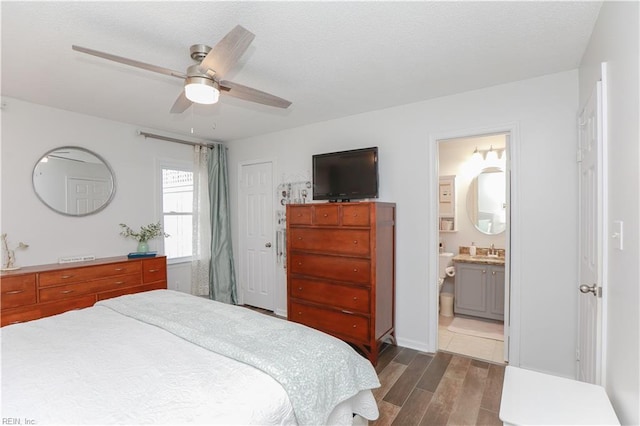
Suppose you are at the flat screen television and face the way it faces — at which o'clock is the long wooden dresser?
The long wooden dresser is roughly at 1 o'clock from the flat screen television.

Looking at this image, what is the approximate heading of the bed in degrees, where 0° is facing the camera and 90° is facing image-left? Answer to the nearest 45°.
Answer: approximately 225°

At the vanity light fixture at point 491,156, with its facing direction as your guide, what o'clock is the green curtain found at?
The green curtain is roughly at 2 o'clock from the vanity light fixture.

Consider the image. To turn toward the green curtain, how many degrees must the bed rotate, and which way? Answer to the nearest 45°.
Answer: approximately 45° to its left

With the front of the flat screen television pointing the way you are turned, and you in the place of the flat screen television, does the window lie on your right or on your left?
on your right

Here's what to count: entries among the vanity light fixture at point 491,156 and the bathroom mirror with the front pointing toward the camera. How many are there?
2

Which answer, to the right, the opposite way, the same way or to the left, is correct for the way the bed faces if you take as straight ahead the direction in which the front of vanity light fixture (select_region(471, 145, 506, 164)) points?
the opposite way

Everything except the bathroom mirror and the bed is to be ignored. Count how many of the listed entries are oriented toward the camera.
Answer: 1

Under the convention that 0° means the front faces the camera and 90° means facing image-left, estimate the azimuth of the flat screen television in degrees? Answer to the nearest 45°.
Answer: approximately 45°
